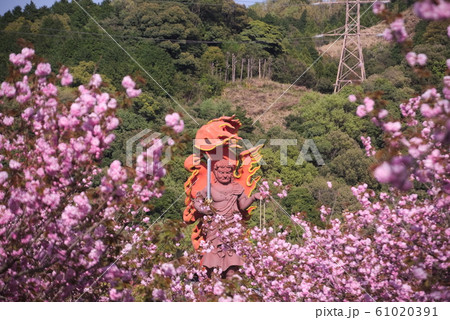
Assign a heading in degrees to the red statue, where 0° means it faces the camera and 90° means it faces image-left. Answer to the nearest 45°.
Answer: approximately 0°
